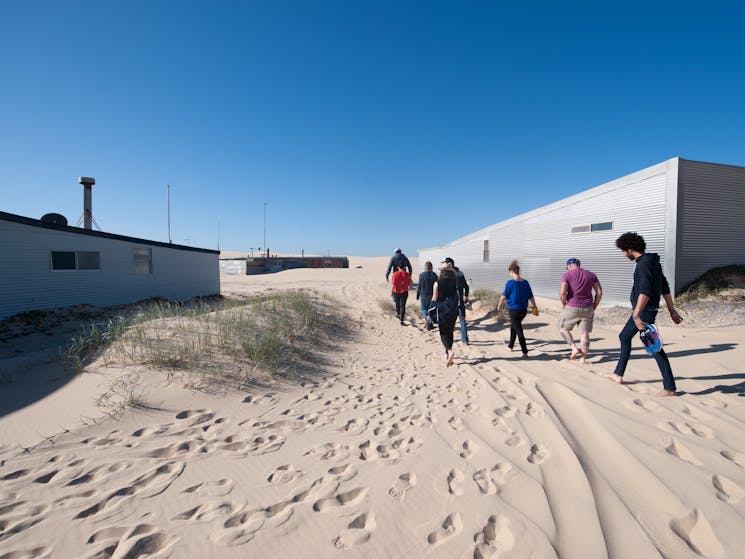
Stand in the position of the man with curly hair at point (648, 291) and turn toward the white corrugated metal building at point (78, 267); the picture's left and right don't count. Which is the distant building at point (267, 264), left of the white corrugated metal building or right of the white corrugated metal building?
right

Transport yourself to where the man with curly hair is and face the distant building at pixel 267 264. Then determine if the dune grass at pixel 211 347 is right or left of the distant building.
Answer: left

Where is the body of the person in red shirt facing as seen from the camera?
away from the camera

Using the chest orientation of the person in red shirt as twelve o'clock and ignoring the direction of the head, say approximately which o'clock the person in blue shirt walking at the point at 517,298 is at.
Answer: The person in blue shirt walking is roughly at 5 o'clock from the person in red shirt.

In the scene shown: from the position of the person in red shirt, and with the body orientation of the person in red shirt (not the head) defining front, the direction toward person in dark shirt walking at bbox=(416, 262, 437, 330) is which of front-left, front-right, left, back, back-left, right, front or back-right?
back-right

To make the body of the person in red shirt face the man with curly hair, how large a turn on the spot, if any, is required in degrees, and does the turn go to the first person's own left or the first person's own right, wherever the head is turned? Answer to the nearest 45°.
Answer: approximately 135° to the first person's own right

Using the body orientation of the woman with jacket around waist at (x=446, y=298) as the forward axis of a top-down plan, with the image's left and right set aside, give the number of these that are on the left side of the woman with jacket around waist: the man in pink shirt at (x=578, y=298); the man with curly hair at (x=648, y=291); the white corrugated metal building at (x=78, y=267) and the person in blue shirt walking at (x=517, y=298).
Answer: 1

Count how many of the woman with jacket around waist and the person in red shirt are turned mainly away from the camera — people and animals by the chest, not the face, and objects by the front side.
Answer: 2

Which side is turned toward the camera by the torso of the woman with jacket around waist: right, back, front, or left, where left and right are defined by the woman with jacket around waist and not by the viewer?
back

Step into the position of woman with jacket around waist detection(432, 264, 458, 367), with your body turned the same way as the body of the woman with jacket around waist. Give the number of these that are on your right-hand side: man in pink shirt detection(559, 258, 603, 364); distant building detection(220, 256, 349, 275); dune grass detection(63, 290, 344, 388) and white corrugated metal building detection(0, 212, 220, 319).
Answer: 1
